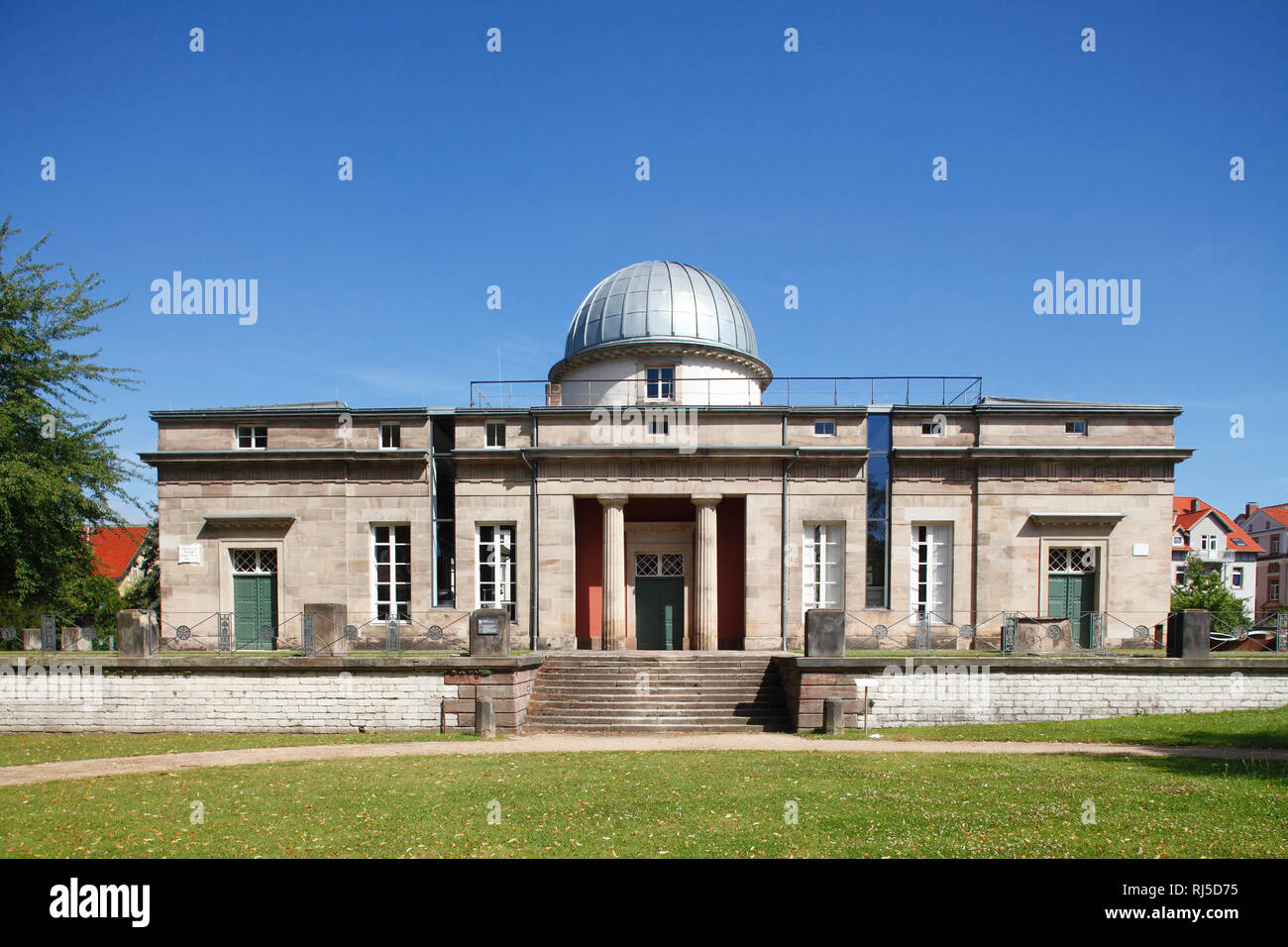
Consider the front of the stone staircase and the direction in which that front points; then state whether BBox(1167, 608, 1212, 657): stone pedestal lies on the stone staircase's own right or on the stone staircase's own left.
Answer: on the stone staircase's own left

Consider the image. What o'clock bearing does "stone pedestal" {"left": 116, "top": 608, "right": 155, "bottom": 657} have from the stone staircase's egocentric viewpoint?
The stone pedestal is roughly at 3 o'clock from the stone staircase.

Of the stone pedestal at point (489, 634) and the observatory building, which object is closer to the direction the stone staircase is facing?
the stone pedestal

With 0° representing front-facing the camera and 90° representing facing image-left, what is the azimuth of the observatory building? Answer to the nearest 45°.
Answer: approximately 0°

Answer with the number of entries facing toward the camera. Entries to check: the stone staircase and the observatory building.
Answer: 2

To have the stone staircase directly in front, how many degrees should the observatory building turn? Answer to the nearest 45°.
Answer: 0° — it already faces it

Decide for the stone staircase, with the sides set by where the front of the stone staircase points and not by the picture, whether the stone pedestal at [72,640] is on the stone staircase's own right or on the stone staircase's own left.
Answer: on the stone staircase's own right
